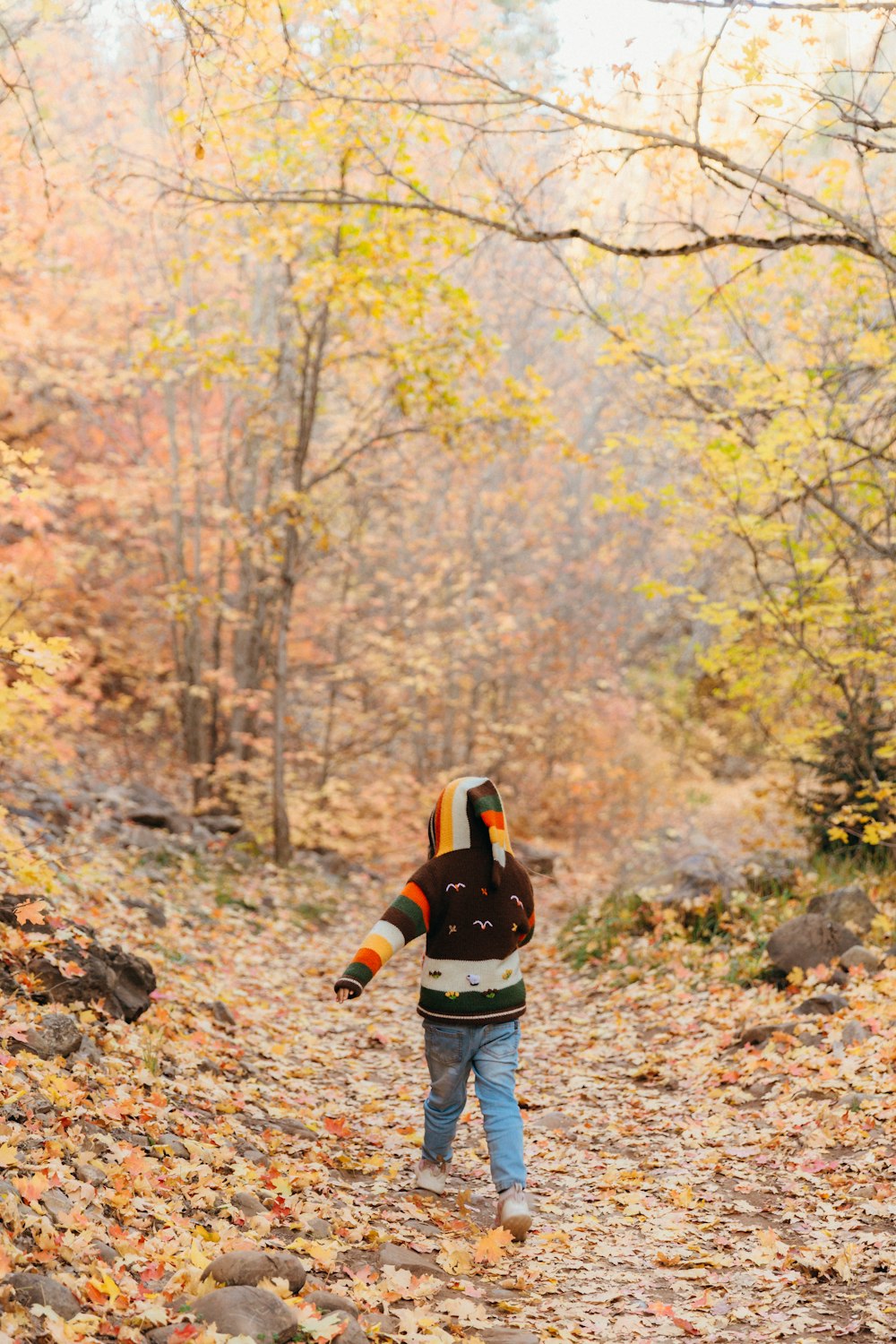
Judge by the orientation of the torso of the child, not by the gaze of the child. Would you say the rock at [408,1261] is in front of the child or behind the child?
behind

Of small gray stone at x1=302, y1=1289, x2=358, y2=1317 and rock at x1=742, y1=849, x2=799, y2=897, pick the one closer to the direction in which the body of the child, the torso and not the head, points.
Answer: the rock

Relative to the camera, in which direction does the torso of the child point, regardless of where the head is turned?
away from the camera

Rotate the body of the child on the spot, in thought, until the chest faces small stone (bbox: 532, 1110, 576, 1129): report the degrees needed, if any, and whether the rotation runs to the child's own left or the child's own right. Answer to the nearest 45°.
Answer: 0° — they already face it

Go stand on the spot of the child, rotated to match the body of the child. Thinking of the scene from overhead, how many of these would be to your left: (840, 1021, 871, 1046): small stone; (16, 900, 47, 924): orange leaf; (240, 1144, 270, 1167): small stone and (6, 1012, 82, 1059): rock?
3

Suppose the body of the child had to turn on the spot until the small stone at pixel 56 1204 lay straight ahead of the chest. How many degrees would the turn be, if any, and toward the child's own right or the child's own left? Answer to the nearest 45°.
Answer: approximately 135° to the child's own left

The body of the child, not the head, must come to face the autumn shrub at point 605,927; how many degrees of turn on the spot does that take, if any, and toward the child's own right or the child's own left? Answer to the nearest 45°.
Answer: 0° — they already face it

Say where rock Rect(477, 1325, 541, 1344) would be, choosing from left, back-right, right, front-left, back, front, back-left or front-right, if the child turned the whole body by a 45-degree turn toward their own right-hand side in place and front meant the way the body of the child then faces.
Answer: back-right

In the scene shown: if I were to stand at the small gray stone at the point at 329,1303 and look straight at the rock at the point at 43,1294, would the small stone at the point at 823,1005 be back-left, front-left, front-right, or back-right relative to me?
back-right

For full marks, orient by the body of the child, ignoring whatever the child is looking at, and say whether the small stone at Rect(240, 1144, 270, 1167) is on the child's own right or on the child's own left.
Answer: on the child's own left

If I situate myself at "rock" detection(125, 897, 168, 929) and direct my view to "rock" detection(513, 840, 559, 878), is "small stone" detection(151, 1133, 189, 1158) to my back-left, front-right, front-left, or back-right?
back-right

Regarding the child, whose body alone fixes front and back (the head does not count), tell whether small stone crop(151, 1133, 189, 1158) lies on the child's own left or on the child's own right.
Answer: on the child's own left
